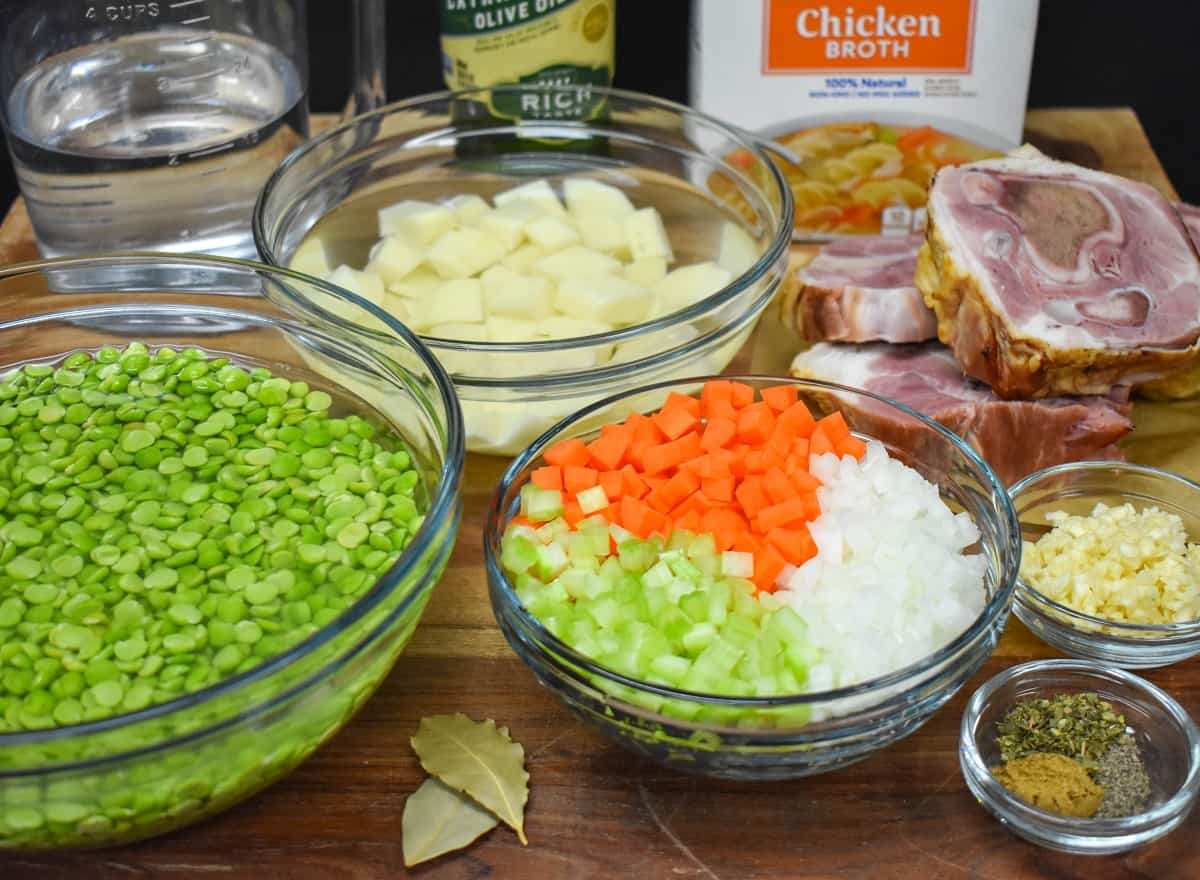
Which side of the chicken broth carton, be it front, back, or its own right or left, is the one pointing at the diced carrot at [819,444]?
front

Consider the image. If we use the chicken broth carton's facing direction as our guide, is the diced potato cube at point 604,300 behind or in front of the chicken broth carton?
in front

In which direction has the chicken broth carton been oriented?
toward the camera

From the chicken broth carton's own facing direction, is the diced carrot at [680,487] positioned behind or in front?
in front

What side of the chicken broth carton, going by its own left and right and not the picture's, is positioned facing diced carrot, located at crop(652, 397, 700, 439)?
front

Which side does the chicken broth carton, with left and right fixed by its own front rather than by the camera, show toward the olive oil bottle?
right

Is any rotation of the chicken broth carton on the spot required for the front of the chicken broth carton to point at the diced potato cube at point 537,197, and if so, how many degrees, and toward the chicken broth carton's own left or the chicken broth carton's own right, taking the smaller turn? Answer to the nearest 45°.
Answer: approximately 45° to the chicken broth carton's own right

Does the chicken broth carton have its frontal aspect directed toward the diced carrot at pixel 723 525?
yes

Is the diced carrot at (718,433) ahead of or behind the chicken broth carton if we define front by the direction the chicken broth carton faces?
ahead

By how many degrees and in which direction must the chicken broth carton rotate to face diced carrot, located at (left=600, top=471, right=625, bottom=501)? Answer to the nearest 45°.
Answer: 0° — it already faces it

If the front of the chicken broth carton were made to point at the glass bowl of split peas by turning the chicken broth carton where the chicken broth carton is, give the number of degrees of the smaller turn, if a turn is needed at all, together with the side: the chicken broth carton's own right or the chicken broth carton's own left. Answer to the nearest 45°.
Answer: approximately 45° to the chicken broth carton's own right

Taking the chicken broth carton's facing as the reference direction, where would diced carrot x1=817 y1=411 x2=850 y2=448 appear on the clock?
The diced carrot is roughly at 12 o'clock from the chicken broth carton.

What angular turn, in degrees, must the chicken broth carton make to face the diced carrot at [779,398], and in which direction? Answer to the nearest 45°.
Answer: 0° — it already faces it
